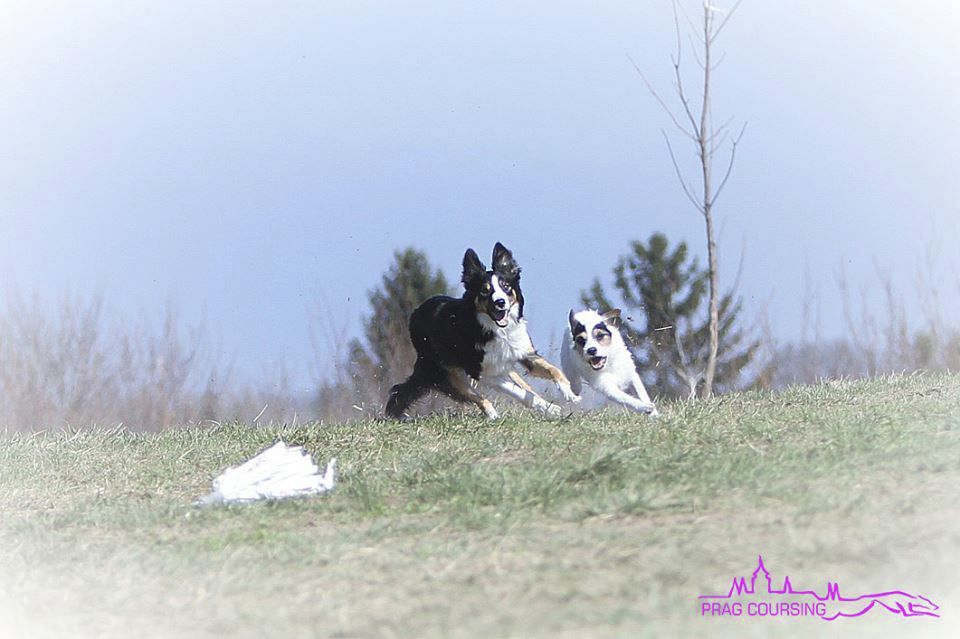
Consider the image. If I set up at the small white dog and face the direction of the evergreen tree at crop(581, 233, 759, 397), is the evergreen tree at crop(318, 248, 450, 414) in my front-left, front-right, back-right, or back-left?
front-left

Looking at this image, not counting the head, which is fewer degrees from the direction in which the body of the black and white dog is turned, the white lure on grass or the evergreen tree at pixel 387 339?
the white lure on grass

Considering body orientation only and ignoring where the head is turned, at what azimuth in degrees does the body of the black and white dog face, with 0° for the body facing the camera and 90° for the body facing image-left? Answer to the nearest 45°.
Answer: approximately 315°

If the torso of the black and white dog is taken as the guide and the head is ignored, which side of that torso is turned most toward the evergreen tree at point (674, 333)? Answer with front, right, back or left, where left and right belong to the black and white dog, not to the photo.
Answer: left

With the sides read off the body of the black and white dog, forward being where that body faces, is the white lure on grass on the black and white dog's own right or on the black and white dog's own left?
on the black and white dog's own right

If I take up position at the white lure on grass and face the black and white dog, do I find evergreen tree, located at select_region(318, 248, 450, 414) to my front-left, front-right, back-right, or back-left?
front-left

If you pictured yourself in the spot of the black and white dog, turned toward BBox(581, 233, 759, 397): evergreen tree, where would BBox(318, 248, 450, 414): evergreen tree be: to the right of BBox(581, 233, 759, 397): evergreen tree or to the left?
left

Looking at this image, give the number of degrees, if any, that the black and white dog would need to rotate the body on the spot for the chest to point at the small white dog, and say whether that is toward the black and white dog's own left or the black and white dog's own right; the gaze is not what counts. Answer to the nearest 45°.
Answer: approximately 45° to the black and white dog's own left

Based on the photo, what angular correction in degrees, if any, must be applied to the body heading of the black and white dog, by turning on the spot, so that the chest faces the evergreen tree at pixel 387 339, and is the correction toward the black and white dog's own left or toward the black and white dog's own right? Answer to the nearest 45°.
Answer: approximately 135° to the black and white dog's own left

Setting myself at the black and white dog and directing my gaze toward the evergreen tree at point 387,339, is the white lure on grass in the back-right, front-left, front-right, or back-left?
back-left

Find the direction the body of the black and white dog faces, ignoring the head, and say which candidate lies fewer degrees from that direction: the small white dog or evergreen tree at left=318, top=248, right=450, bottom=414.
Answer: the small white dog

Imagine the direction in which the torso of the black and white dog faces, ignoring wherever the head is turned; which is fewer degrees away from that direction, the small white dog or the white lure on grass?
the small white dog
